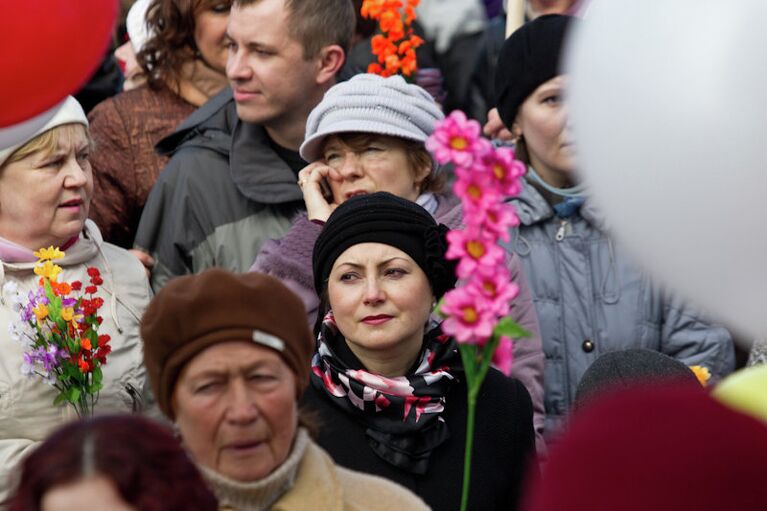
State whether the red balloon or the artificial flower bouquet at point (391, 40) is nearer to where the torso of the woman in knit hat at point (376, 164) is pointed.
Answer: the red balloon

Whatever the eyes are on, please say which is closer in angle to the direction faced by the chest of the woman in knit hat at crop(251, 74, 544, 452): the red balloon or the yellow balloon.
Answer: the red balloon

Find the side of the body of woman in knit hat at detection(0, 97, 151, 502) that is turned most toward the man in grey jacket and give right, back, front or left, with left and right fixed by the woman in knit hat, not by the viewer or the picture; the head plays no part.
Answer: left

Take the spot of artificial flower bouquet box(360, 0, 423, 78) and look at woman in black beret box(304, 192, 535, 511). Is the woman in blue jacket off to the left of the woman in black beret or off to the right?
left

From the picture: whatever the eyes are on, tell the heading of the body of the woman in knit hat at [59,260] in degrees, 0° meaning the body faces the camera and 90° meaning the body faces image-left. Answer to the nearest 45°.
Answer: approximately 315°

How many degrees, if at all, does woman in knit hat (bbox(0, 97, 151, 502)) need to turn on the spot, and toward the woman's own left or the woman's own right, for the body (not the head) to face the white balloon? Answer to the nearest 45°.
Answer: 0° — they already face it

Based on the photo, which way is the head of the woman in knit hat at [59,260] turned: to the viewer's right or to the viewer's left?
to the viewer's right

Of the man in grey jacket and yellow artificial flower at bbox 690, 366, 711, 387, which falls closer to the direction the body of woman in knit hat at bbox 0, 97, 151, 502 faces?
the yellow artificial flower

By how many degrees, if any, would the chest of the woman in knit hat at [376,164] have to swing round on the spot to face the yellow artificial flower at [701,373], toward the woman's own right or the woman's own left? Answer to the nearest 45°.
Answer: approximately 135° to the woman's own left
